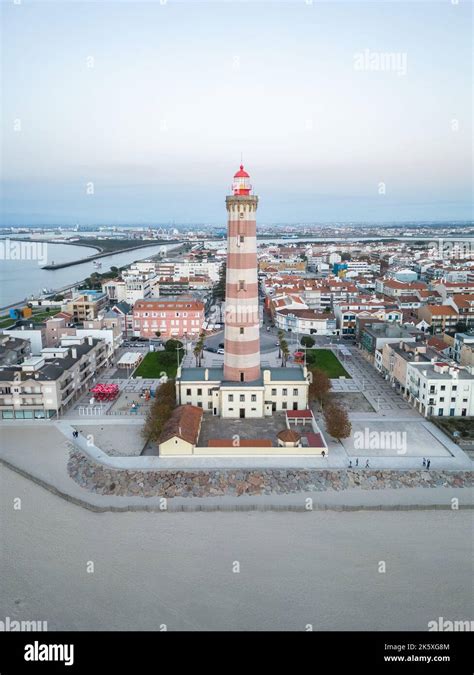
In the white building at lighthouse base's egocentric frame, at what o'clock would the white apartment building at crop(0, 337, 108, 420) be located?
The white apartment building is roughly at 3 o'clock from the white building at lighthouse base.

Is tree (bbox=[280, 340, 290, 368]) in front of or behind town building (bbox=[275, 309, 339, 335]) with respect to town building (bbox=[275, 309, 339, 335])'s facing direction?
in front

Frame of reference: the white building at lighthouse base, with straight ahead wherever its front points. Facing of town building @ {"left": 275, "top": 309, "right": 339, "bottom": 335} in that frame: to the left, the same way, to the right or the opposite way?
the same way

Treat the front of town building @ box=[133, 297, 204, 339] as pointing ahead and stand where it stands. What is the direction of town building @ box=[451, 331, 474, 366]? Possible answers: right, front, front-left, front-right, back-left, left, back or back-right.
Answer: front-left

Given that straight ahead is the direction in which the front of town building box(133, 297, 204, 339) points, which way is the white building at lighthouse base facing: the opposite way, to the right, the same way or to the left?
the same way

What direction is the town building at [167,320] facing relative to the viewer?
toward the camera

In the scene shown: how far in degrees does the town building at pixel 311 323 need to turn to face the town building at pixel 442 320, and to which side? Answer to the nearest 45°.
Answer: approximately 90° to its left

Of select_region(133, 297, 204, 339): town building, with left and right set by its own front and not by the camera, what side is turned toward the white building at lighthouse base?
front

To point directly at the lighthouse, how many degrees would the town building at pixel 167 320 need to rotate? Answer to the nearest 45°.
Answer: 0° — it already faces it

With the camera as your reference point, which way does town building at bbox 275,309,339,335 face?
facing the viewer

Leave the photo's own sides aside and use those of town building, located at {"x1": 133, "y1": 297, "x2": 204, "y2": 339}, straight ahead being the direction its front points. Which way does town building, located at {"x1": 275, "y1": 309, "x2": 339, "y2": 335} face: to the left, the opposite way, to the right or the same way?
the same way

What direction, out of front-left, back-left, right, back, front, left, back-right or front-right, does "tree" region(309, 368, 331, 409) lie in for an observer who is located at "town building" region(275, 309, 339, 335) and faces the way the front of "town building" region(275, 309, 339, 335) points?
front
